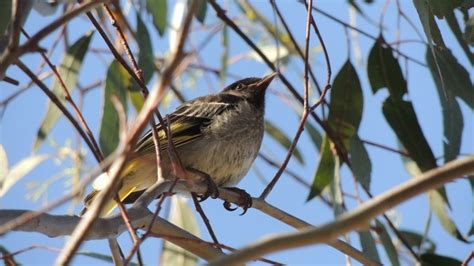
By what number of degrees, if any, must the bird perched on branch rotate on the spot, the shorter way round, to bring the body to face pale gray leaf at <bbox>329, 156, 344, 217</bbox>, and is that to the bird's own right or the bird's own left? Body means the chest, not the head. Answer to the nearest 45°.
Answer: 0° — it already faces it

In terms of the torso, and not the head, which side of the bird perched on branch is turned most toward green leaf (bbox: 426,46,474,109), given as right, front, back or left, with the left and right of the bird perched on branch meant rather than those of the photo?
front

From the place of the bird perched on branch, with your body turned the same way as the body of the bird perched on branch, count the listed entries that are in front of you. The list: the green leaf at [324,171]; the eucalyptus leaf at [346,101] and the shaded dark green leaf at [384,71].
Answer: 3

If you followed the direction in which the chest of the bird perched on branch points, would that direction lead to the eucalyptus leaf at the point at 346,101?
yes

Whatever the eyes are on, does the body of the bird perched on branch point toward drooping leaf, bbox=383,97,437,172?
yes

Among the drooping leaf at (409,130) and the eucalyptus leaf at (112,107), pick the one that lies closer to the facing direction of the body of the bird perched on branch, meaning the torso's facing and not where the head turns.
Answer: the drooping leaf

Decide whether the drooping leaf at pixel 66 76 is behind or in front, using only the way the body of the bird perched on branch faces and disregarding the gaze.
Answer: behind

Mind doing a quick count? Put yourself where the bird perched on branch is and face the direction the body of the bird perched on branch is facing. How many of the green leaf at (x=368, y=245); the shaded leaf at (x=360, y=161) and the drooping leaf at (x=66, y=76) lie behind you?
1

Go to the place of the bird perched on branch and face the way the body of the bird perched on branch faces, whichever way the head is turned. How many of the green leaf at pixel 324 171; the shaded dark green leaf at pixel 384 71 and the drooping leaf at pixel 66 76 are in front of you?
2

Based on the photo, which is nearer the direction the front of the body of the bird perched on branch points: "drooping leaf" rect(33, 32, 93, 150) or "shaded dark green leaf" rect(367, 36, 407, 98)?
the shaded dark green leaf

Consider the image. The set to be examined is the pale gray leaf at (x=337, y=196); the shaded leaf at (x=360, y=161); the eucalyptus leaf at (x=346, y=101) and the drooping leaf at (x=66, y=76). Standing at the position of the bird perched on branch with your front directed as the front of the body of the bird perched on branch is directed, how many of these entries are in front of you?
3

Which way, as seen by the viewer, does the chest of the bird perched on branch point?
to the viewer's right

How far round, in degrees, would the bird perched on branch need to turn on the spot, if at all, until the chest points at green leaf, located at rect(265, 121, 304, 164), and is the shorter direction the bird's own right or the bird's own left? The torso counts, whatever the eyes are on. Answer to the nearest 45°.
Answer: approximately 45° to the bird's own left
